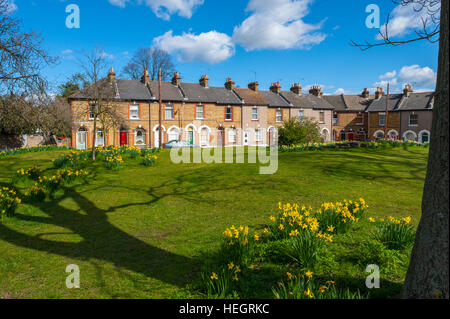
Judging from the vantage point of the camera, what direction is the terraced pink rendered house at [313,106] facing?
facing the viewer and to the right of the viewer

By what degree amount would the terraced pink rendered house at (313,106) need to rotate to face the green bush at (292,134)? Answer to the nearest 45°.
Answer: approximately 45° to its right

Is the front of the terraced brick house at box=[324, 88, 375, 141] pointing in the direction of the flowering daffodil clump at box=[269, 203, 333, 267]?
yes

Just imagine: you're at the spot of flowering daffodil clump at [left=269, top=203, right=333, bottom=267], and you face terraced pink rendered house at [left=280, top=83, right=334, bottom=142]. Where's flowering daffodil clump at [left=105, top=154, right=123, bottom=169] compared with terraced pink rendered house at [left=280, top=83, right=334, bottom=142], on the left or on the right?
left

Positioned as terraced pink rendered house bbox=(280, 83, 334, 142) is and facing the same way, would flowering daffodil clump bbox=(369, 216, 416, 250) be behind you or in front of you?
in front

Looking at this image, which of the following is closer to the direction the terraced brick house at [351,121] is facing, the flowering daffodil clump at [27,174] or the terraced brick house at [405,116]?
the flowering daffodil clump

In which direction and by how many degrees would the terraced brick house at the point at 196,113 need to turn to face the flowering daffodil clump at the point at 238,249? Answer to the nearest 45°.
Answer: approximately 45° to its right

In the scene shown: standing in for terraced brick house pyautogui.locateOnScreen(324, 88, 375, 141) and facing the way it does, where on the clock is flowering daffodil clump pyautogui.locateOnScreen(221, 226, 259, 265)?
The flowering daffodil clump is roughly at 12 o'clock from the terraced brick house.

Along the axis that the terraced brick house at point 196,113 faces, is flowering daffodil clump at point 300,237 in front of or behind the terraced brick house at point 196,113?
in front

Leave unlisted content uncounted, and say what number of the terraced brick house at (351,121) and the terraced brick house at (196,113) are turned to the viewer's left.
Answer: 0

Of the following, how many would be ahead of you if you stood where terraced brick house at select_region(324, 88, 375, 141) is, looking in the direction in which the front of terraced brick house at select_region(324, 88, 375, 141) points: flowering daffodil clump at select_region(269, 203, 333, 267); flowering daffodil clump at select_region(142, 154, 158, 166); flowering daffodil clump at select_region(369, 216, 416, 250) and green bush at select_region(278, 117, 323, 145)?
4

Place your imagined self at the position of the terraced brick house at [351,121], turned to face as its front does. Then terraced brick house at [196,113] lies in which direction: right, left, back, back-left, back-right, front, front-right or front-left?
front-right

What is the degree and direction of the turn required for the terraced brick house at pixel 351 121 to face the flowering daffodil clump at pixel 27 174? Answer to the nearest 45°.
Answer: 0° — it already faces it
